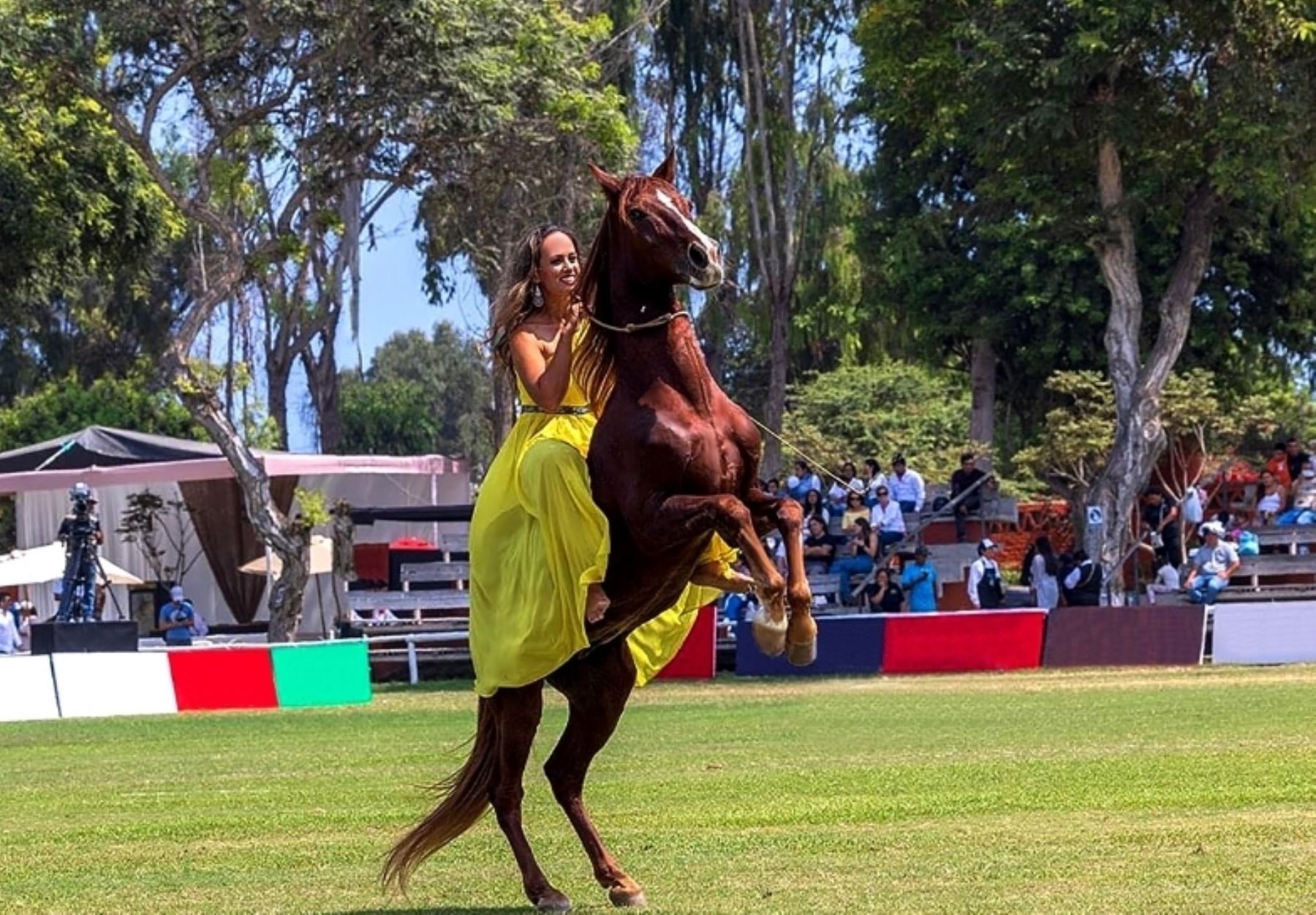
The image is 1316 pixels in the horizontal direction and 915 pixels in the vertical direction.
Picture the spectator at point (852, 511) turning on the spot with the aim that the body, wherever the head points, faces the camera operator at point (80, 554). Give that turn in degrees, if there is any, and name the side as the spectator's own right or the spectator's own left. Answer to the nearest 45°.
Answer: approximately 45° to the spectator's own right

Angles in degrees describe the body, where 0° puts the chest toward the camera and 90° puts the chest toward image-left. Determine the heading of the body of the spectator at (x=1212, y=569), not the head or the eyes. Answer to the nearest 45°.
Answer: approximately 45°

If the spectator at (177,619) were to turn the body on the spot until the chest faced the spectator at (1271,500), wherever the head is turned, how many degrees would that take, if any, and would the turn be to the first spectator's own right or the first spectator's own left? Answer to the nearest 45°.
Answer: approximately 90° to the first spectator's own left

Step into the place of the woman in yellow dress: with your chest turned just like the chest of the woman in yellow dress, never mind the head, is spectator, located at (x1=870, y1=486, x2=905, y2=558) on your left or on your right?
on your left

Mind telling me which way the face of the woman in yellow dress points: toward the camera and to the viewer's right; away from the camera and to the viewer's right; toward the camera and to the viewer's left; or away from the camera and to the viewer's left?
toward the camera and to the viewer's right

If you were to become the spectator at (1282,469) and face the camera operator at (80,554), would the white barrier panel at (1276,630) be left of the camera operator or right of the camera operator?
left
